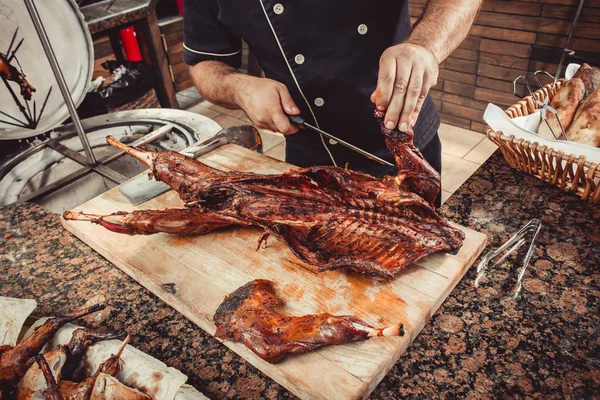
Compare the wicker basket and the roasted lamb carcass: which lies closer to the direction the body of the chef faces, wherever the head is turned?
the roasted lamb carcass

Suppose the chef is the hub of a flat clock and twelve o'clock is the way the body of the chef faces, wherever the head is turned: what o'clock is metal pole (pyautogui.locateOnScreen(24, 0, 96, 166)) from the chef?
The metal pole is roughly at 3 o'clock from the chef.

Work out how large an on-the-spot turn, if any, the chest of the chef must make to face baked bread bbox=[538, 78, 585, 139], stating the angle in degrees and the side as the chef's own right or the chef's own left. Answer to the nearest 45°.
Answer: approximately 90° to the chef's own left

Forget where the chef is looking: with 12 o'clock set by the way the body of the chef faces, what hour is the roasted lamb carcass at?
The roasted lamb carcass is roughly at 12 o'clock from the chef.

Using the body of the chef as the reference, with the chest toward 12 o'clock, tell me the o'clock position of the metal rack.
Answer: The metal rack is roughly at 3 o'clock from the chef.

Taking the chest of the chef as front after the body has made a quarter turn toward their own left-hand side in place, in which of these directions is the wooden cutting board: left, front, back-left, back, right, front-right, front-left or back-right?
right

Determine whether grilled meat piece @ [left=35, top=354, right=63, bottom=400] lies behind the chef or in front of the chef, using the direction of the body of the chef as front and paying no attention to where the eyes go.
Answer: in front

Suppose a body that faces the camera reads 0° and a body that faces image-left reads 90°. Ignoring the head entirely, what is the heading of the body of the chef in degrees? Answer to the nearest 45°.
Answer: approximately 0°

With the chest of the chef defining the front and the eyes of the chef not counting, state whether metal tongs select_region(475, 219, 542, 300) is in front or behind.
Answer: in front

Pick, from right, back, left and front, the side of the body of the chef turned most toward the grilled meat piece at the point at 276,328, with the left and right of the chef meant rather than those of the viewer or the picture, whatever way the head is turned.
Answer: front

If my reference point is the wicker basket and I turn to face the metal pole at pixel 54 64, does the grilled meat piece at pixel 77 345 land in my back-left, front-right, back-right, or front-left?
front-left

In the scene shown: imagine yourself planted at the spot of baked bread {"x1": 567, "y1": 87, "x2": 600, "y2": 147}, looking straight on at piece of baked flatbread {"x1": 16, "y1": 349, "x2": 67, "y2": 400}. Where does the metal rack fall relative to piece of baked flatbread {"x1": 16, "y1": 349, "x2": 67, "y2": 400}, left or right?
right

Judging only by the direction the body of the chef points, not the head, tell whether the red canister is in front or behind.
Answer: behind

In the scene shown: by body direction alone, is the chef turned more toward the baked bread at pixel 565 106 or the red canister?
the baked bread

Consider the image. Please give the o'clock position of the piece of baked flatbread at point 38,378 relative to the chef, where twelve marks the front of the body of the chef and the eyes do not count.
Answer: The piece of baked flatbread is roughly at 1 o'clock from the chef.
